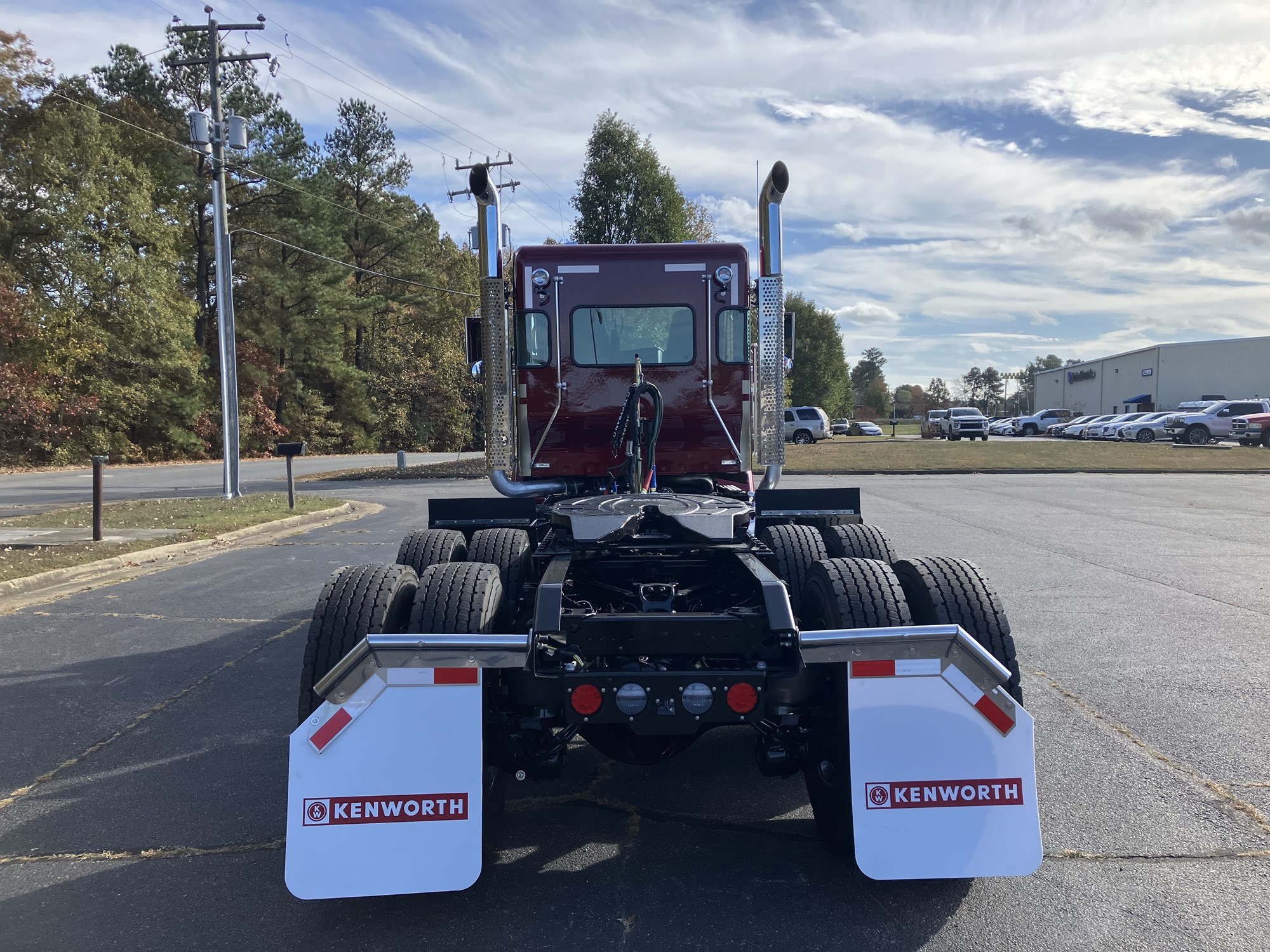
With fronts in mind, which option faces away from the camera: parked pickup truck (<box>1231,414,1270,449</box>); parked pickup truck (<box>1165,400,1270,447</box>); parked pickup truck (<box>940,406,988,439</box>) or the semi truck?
the semi truck

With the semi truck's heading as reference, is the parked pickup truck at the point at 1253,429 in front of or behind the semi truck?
in front

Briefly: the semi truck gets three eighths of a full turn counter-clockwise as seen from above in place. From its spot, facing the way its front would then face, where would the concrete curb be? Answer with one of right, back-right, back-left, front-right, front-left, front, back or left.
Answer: right

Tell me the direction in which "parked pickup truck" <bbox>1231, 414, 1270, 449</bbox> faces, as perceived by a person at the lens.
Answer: facing the viewer and to the left of the viewer

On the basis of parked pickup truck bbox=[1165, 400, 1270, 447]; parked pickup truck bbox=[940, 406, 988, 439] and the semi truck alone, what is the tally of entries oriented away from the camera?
1

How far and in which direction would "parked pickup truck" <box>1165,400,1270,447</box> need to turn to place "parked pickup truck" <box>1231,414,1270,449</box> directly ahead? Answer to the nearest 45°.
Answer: approximately 90° to its left

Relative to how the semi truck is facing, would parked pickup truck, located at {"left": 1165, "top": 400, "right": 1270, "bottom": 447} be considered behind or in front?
in front

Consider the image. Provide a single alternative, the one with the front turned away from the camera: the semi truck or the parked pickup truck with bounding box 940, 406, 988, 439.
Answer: the semi truck

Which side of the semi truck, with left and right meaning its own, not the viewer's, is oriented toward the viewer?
back

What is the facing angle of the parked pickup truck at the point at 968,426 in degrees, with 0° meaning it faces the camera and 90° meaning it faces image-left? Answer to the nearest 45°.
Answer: approximately 315°

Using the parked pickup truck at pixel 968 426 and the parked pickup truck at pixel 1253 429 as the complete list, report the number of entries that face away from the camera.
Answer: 0

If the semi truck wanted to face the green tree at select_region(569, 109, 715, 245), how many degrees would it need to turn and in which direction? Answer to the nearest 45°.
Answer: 0° — it already faces it

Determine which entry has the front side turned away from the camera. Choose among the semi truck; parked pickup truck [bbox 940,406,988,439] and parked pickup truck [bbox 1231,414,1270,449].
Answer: the semi truck

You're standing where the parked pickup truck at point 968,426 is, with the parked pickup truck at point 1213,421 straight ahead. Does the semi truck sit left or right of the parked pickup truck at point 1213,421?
right

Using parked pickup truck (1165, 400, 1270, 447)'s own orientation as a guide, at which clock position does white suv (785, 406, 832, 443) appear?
The white suv is roughly at 1 o'clock from the parked pickup truck.
